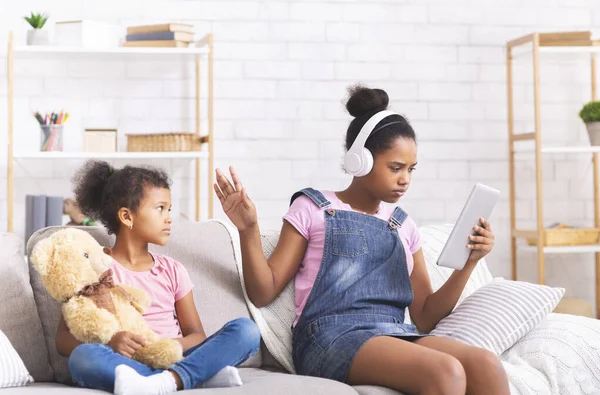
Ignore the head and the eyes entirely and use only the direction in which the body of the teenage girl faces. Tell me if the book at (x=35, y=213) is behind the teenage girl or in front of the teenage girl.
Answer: behind

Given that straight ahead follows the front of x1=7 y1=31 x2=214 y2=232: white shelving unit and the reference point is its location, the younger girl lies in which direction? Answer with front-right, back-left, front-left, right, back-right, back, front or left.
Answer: front

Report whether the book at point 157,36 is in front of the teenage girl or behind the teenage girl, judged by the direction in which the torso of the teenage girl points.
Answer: behind

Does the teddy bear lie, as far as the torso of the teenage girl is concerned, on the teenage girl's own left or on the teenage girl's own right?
on the teenage girl's own right

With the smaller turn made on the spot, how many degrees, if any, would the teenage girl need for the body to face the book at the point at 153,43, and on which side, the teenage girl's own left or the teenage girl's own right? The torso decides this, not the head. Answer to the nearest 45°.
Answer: approximately 180°

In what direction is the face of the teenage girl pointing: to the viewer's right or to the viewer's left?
to the viewer's right

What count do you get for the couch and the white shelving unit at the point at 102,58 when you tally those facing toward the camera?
2

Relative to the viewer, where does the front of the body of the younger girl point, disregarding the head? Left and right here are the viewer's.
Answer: facing the viewer and to the right of the viewer

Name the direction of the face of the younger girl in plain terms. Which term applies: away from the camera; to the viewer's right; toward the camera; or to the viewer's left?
to the viewer's right

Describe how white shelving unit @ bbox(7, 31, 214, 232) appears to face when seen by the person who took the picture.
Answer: facing the viewer

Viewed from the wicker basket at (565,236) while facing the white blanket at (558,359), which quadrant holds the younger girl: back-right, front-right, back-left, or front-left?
front-right

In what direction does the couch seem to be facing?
toward the camera
